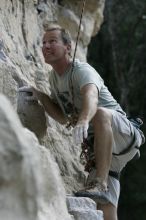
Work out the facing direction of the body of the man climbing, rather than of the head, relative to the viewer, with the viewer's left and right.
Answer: facing the viewer and to the left of the viewer
